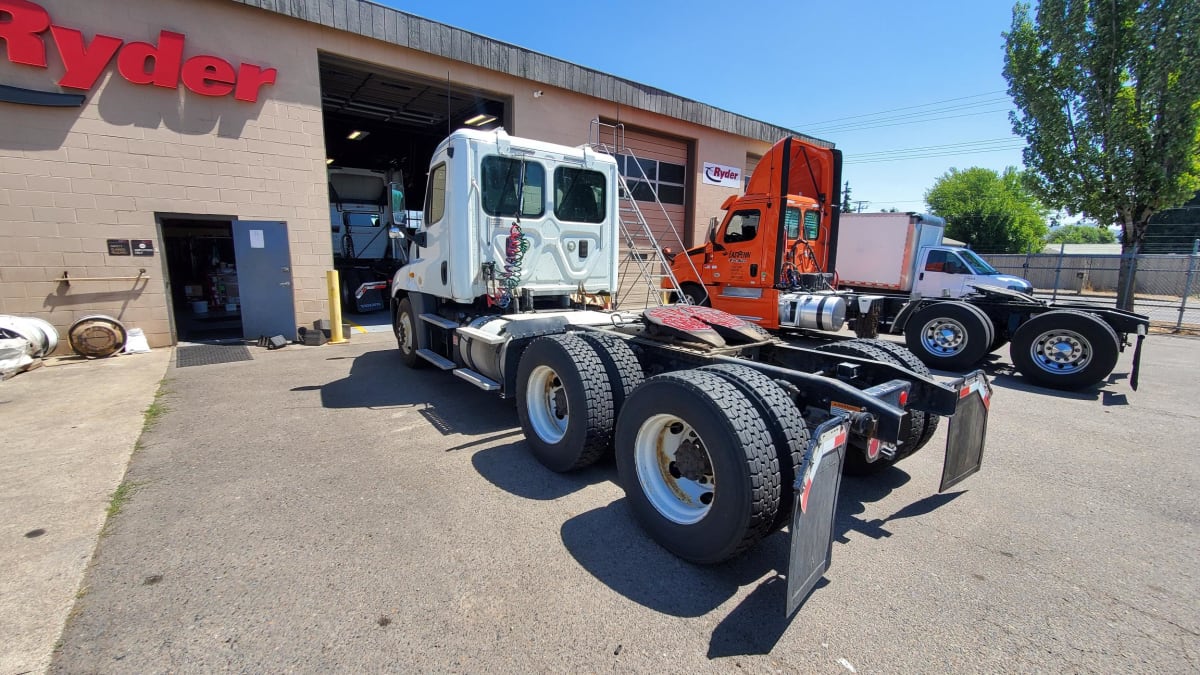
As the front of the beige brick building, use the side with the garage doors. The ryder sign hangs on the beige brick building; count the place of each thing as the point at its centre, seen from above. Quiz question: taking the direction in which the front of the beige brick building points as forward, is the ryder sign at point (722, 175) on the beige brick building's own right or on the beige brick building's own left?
on the beige brick building's own left

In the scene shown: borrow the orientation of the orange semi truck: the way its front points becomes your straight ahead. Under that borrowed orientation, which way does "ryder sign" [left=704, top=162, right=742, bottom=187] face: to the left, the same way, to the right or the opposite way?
the opposite way

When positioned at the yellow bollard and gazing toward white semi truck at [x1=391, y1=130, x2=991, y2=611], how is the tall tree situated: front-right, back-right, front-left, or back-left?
front-left

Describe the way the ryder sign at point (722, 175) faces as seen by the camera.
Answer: facing the viewer and to the right of the viewer

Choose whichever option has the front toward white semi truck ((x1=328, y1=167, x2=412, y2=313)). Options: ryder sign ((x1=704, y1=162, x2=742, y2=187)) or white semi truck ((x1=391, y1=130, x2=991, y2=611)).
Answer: white semi truck ((x1=391, y1=130, x2=991, y2=611))

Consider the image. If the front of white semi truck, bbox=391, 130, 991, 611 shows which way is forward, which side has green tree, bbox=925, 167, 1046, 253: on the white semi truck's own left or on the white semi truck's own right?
on the white semi truck's own right

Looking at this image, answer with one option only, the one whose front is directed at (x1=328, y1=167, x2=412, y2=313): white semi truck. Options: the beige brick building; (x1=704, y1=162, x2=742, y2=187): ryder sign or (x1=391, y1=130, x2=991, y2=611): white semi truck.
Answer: (x1=391, y1=130, x2=991, y2=611): white semi truck

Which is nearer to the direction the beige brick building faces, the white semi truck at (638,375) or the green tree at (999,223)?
the white semi truck

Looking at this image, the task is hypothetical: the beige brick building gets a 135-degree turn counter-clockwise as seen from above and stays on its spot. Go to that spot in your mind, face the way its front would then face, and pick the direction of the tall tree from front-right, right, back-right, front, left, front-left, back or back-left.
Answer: right

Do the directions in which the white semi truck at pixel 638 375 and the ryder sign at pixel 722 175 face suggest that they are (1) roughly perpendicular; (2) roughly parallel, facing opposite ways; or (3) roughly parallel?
roughly parallel, facing opposite ways

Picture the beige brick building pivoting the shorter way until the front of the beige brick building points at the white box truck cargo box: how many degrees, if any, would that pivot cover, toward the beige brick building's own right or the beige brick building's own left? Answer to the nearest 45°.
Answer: approximately 45° to the beige brick building's own left

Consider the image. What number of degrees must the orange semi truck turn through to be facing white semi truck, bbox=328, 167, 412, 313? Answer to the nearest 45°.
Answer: approximately 45° to its left

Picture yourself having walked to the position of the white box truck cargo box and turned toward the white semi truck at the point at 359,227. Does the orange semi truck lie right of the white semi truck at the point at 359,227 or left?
left

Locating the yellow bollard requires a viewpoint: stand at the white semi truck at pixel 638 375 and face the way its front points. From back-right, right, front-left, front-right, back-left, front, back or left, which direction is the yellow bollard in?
front

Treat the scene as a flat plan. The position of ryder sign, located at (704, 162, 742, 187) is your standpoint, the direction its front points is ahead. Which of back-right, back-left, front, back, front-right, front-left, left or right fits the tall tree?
front-left

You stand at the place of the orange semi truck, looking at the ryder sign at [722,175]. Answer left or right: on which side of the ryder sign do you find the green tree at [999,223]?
right

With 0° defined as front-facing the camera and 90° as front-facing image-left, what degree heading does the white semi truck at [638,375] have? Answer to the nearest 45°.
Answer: approximately 135°
